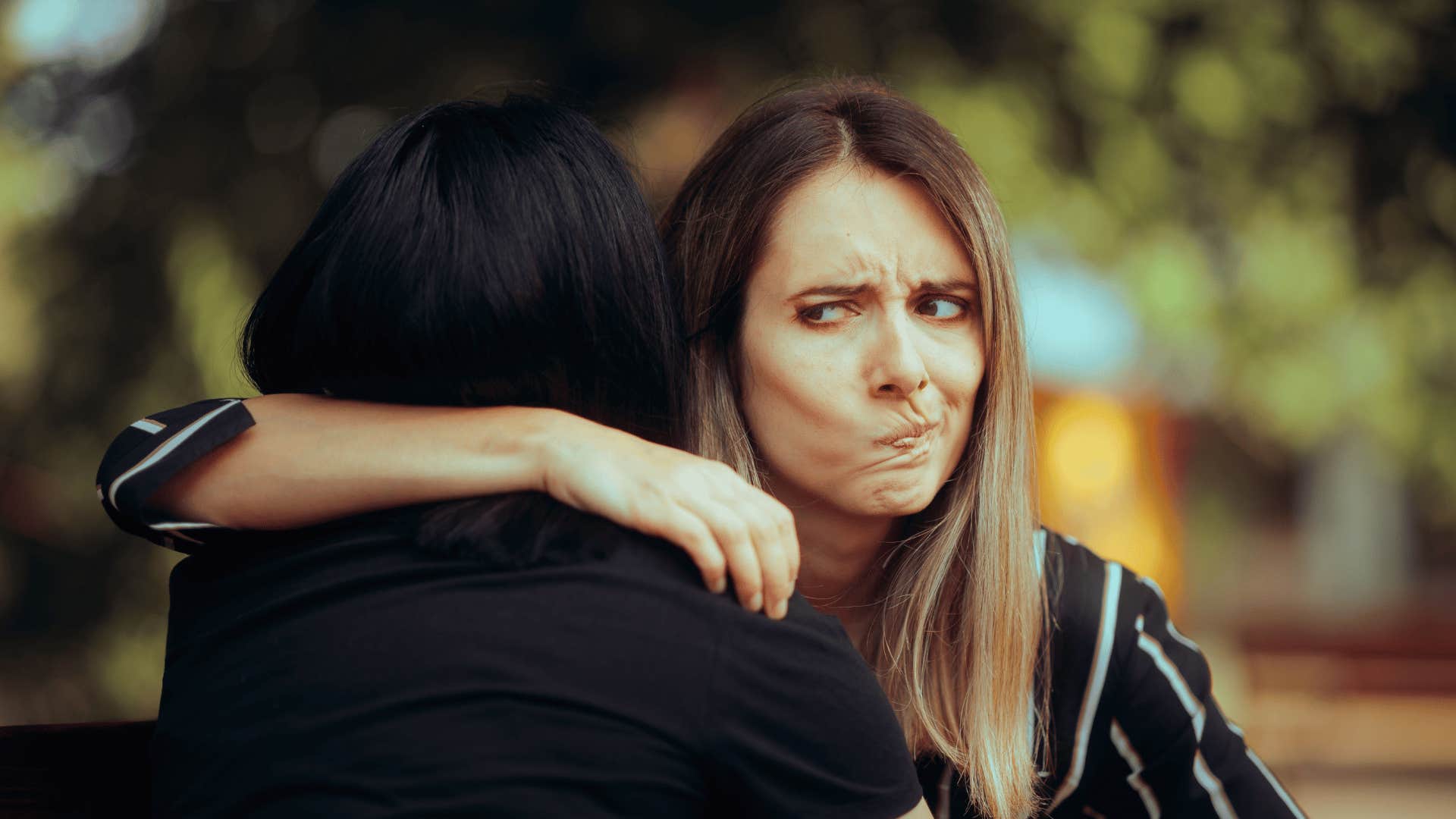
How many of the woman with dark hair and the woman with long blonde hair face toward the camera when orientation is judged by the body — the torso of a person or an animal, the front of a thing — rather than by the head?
1

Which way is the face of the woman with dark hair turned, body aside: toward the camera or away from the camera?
away from the camera

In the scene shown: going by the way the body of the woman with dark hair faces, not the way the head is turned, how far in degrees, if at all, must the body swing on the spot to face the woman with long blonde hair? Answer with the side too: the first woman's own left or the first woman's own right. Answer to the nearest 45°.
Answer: approximately 45° to the first woman's own right

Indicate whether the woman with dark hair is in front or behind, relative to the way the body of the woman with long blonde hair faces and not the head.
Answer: in front

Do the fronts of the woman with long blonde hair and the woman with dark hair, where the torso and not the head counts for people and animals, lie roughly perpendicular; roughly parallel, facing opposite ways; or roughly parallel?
roughly parallel, facing opposite ways

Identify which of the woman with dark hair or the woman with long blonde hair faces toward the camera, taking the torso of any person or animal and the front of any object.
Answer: the woman with long blonde hair

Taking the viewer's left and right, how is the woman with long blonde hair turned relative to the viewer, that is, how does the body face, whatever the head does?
facing the viewer

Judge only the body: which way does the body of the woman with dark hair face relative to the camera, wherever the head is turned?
away from the camera
